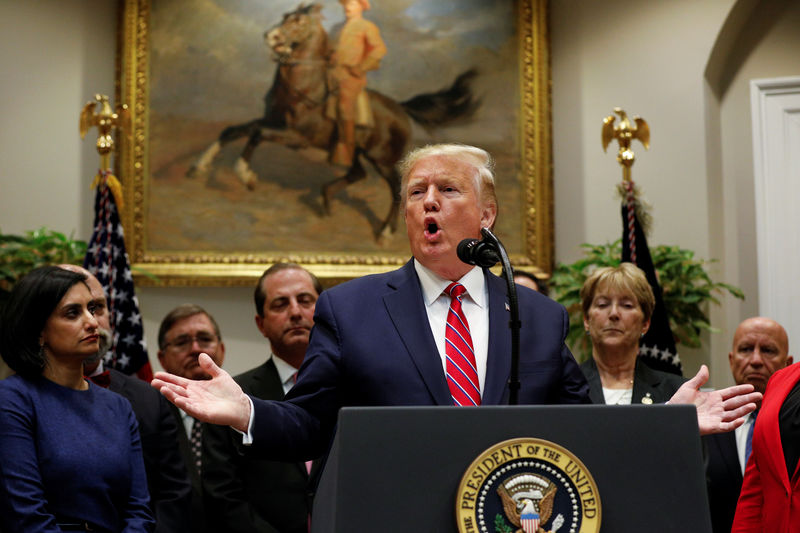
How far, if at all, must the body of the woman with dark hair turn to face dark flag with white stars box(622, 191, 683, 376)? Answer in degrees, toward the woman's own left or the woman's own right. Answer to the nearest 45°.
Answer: approximately 90° to the woman's own left

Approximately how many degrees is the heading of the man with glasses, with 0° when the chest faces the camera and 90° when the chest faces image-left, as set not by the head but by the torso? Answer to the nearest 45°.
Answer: approximately 0°

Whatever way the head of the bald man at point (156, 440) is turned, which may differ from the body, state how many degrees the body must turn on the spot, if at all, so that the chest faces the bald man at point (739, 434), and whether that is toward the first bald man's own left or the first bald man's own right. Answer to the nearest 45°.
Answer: approximately 45° to the first bald man's own left

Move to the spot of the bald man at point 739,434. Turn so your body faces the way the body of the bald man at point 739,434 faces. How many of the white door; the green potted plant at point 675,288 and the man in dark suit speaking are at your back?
2

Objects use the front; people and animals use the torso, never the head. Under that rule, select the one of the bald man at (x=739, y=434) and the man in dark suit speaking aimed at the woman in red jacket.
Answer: the bald man

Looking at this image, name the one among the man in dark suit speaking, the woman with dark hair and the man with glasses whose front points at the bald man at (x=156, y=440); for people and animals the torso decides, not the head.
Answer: the man with glasses

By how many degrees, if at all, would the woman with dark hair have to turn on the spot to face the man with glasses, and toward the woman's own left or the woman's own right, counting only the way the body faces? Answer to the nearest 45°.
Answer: approximately 135° to the woman's own left

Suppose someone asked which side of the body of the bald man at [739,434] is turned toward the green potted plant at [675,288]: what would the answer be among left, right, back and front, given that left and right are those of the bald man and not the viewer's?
back

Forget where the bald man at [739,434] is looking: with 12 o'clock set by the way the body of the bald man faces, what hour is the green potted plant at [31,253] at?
The green potted plant is roughly at 3 o'clock from the bald man.

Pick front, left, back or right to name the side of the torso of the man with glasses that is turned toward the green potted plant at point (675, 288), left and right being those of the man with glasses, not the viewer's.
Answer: left

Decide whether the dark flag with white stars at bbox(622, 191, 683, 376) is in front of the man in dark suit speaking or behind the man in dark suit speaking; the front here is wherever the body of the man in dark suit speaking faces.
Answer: behind

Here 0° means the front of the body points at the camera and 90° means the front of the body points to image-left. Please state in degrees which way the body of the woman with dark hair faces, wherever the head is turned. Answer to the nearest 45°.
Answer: approximately 315°

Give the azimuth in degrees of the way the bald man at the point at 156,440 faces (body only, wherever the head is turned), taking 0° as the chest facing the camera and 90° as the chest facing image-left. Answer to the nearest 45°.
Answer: approximately 315°
